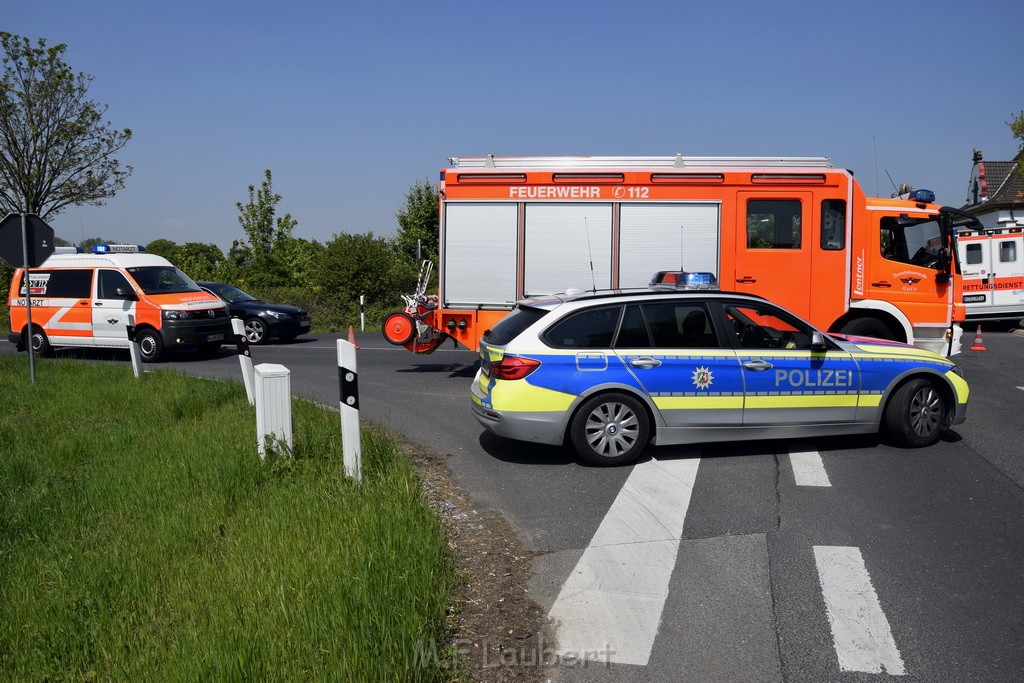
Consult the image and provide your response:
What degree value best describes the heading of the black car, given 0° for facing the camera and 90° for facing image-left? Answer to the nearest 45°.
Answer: approximately 315°

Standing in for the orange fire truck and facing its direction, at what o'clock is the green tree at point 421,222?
The green tree is roughly at 8 o'clock from the orange fire truck.

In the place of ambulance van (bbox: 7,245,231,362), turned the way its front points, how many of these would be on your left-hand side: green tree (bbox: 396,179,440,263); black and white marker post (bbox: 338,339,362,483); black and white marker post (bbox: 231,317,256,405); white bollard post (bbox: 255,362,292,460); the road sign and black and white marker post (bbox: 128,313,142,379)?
1

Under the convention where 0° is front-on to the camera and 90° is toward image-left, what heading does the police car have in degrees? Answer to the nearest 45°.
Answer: approximately 270°

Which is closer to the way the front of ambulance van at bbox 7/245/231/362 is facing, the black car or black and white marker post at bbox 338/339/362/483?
the black and white marker post

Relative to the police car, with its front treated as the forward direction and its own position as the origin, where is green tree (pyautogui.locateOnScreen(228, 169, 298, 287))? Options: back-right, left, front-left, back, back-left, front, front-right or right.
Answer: back-left

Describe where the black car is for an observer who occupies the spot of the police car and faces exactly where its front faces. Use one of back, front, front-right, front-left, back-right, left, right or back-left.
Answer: back-left

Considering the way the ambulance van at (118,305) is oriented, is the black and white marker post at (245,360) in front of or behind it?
in front

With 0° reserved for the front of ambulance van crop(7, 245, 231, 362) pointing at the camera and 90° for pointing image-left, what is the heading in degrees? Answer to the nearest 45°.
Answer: approximately 315°

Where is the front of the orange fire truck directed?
to the viewer's right

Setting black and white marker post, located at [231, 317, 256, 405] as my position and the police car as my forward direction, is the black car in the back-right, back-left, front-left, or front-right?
back-left

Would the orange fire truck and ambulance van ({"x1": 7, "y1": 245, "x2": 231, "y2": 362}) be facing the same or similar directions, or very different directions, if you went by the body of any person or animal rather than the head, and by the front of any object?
same or similar directions

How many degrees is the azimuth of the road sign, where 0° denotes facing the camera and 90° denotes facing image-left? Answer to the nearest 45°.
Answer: approximately 180°

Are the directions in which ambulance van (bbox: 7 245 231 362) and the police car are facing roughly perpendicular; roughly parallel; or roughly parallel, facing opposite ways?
roughly parallel

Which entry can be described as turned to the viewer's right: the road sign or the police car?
the police car

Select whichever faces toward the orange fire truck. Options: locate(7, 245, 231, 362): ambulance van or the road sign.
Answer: the ambulance van
